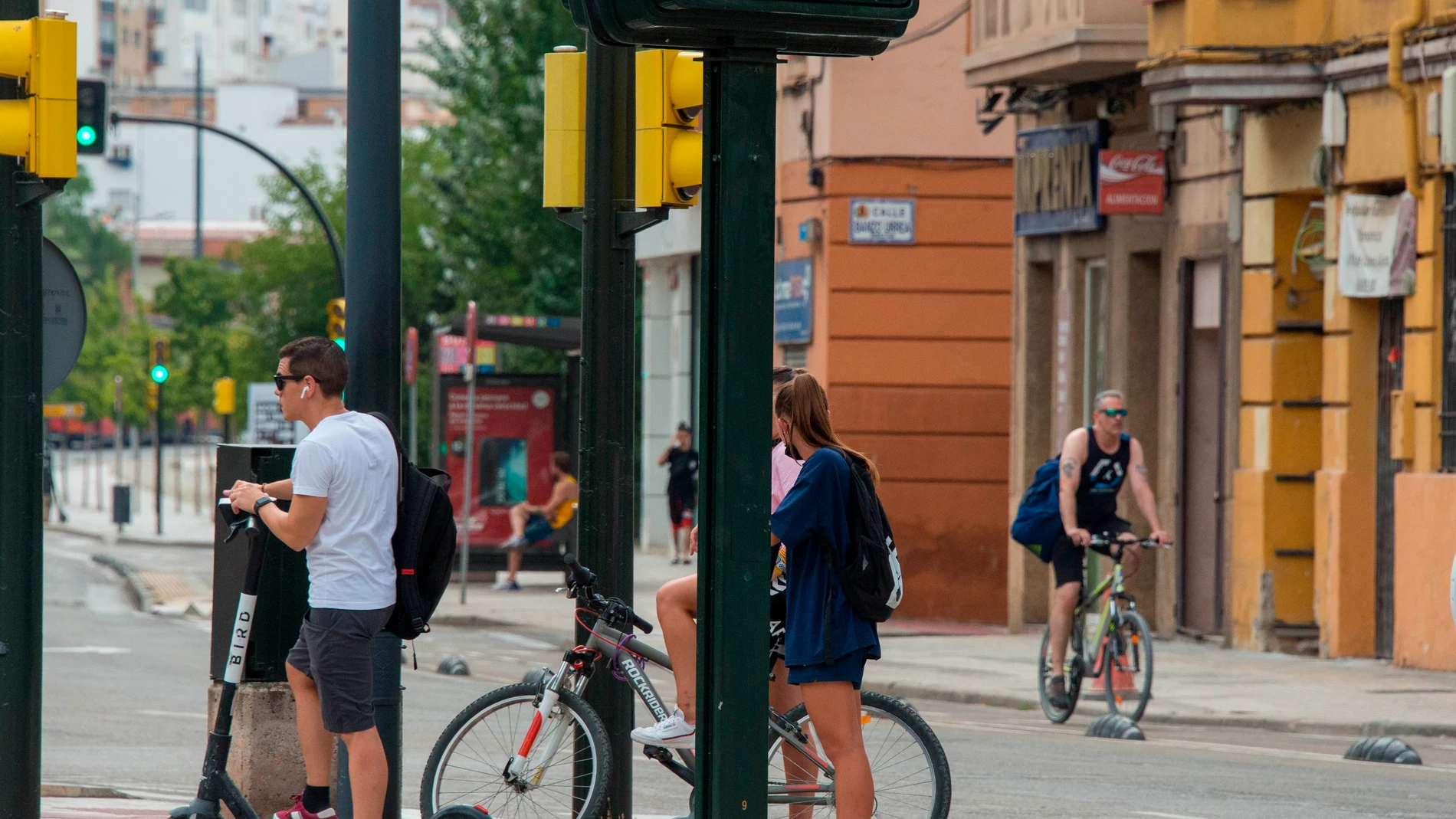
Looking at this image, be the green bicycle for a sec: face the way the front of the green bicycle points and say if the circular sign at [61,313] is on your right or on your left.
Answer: on your right

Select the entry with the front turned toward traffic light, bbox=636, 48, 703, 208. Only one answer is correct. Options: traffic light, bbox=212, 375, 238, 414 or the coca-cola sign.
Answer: the coca-cola sign

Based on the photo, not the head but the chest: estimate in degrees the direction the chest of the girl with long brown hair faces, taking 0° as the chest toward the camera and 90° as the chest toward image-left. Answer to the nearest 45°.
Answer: approximately 90°

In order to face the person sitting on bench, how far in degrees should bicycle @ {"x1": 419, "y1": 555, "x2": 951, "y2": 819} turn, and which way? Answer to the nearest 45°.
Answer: approximately 90° to its right

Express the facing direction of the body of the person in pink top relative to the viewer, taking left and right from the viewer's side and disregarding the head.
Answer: facing to the left of the viewer

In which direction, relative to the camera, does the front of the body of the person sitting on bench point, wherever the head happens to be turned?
to the viewer's left

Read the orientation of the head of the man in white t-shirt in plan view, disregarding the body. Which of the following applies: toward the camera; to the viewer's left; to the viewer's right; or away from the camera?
to the viewer's left

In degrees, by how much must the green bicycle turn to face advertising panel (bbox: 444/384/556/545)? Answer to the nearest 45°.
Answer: approximately 180°

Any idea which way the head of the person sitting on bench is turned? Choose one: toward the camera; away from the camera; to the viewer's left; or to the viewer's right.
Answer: to the viewer's left

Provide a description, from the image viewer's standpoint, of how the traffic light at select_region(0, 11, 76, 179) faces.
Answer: facing to the left of the viewer

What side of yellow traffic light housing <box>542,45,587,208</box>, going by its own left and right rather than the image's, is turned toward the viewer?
back

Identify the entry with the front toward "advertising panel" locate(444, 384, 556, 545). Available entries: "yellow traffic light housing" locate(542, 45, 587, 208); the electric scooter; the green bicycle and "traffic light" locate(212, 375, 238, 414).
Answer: the yellow traffic light housing
